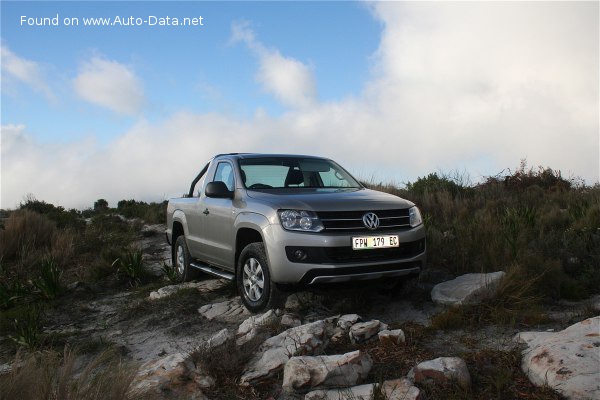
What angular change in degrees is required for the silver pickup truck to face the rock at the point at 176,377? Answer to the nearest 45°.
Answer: approximately 90° to its right

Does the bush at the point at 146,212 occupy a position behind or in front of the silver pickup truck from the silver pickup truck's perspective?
behind

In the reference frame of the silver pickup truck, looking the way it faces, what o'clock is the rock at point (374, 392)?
The rock is roughly at 1 o'clock from the silver pickup truck.

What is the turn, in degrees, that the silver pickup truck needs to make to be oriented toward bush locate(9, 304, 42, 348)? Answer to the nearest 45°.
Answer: approximately 135° to its right

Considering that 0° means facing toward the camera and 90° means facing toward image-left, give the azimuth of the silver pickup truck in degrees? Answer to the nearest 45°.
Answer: approximately 315°

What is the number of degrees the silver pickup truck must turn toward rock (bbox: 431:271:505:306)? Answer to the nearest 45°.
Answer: approximately 45° to its left

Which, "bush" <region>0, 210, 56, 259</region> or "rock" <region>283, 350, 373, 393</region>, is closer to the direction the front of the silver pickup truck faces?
the rock

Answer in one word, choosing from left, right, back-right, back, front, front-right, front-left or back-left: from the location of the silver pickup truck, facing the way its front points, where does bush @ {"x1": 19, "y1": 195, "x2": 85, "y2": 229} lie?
back

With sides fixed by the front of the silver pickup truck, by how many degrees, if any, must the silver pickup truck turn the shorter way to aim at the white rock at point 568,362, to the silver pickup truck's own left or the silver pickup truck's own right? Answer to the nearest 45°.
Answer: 0° — it already faces it
